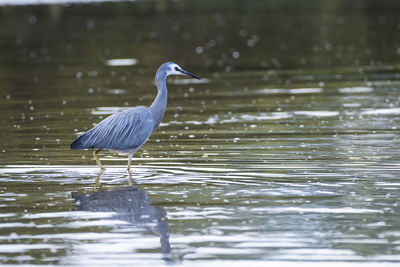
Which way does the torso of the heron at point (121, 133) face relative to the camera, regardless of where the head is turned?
to the viewer's right
